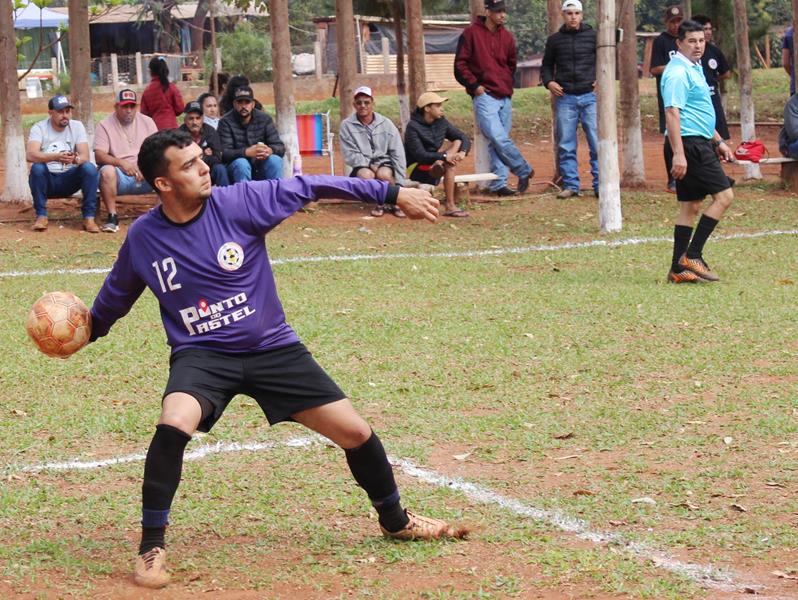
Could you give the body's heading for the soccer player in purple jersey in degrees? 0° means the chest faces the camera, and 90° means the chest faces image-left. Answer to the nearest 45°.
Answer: approximately 0°

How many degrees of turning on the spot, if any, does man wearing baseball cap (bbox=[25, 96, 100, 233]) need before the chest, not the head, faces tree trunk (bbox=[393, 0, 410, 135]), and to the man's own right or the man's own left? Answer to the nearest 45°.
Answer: approximately 135° to the man's own left

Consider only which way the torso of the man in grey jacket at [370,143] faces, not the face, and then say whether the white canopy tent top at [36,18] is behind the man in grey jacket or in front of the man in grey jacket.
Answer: behind

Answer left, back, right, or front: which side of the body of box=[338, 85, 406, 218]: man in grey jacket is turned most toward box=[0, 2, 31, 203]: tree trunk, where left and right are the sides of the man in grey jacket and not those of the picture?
right

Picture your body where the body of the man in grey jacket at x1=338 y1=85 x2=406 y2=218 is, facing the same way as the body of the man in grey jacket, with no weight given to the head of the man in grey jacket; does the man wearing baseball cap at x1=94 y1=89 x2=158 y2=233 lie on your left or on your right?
on your right

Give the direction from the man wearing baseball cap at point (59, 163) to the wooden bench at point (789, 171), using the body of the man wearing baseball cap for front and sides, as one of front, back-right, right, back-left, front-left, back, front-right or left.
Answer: left

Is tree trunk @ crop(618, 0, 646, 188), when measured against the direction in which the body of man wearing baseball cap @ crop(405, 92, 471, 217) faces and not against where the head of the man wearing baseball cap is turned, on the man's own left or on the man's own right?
on the man's own left

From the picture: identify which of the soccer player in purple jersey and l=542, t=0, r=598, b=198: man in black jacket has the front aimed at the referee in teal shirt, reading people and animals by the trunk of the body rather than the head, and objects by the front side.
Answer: the man in black jacket

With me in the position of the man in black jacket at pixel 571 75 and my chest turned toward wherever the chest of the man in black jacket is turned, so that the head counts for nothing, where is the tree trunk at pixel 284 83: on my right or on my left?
on my right

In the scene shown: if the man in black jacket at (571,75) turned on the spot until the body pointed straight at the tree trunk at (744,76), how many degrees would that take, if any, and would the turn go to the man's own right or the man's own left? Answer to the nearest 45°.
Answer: approximately 135° to the man's own left

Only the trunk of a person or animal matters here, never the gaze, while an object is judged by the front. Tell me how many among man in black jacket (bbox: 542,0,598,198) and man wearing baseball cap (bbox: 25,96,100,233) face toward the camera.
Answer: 2
